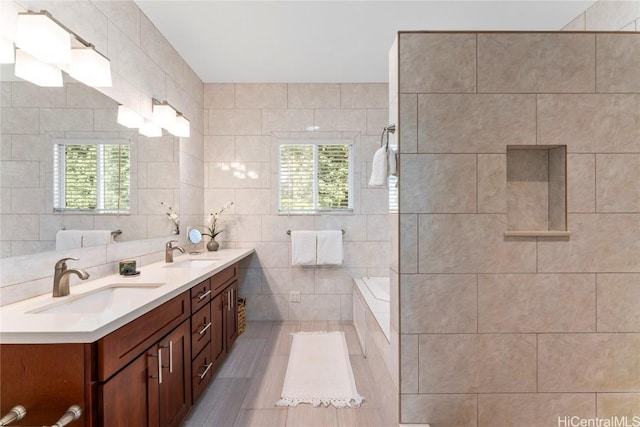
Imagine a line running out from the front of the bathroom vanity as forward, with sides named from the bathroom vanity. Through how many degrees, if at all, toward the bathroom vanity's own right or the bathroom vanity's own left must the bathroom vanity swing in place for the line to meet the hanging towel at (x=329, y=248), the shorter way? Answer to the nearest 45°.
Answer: approximately 90° to the bathroom vanity's own left

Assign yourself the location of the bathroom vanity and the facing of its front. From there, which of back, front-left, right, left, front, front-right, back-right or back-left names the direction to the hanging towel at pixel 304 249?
left

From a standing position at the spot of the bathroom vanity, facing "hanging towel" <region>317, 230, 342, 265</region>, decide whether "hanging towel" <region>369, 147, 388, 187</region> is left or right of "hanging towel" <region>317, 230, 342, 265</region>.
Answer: right

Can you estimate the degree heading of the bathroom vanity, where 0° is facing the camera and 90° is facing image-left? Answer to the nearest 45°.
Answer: approximately 315°

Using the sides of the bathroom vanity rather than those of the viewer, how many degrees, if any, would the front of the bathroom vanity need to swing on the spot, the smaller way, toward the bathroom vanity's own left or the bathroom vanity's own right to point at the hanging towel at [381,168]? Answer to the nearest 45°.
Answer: approximately 45° to the bathroom vanity's own left

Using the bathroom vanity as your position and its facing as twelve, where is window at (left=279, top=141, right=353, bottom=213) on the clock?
The window is roughly at 9 o'clock from the bathroom vanity.

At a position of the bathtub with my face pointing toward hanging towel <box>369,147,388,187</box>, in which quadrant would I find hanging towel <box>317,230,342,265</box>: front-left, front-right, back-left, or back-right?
back-right
